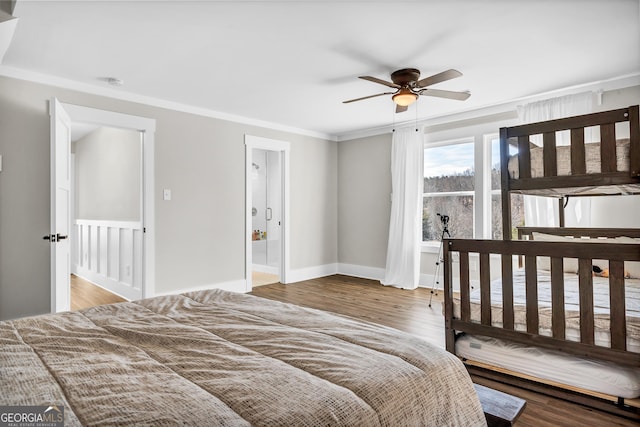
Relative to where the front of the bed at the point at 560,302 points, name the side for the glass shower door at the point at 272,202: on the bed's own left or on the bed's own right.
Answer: on the bed's own right

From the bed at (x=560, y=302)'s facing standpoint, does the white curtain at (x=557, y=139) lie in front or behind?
behind

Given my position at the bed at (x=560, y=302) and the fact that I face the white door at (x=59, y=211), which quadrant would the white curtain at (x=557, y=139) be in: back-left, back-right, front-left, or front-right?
back-right

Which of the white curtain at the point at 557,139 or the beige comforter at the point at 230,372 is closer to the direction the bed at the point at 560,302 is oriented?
the beige comforter

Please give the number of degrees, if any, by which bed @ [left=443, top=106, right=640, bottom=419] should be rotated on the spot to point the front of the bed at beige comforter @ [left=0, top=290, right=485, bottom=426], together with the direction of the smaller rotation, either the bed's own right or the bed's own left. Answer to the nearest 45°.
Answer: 0° — it already faces it

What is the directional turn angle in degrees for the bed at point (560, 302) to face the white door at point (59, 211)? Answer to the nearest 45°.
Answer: approximately 45° to its right

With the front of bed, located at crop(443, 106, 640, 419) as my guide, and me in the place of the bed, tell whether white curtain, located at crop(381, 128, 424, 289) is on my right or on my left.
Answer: on my right

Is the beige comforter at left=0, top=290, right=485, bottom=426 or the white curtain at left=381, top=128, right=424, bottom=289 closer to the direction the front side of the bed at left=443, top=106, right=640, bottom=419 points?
the beige comforter
